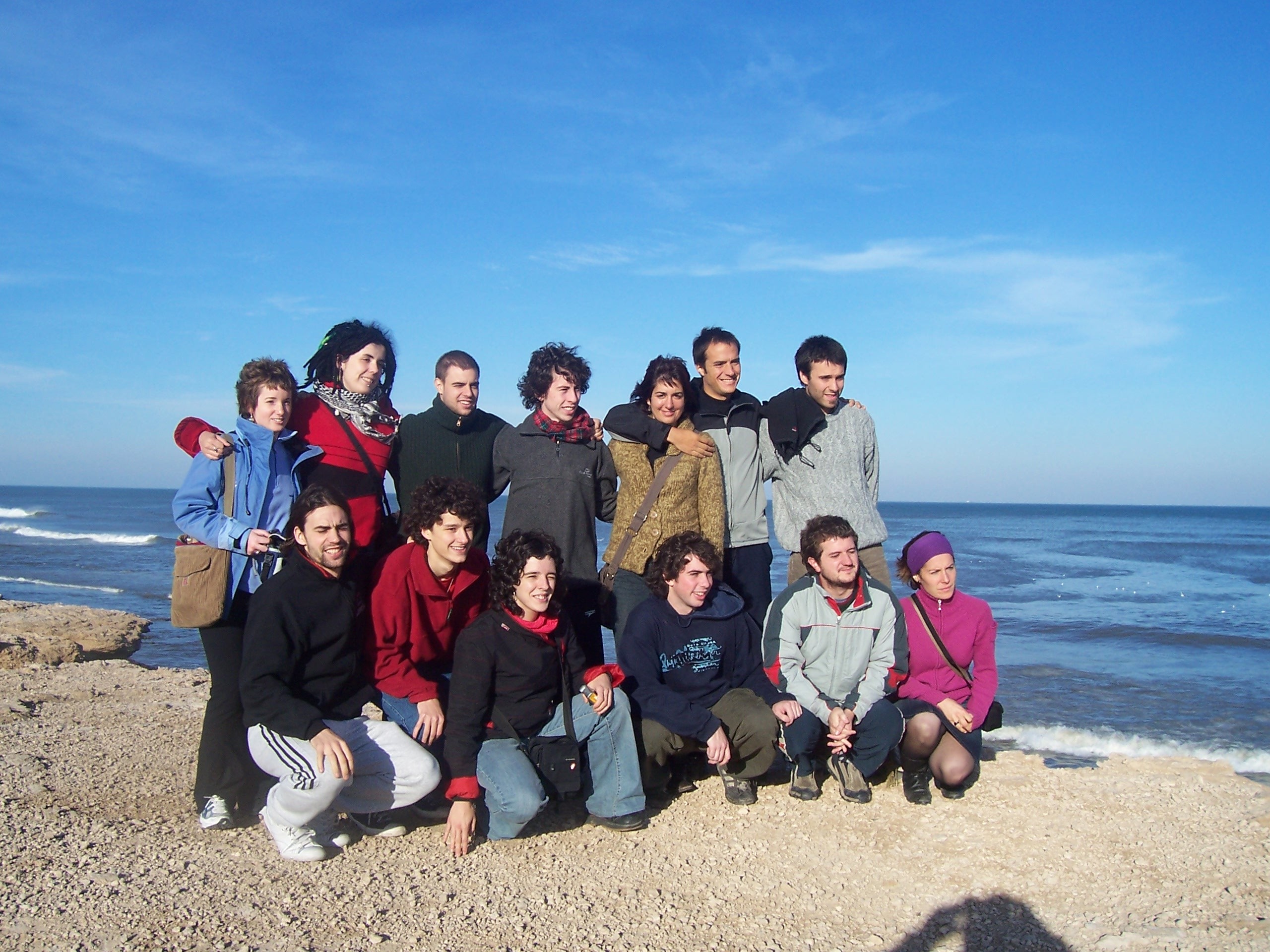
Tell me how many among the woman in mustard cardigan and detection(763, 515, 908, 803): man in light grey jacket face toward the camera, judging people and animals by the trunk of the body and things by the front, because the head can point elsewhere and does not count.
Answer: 2

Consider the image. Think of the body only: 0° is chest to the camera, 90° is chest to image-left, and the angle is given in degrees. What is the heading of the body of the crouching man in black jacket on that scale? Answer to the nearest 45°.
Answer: approximately 315°

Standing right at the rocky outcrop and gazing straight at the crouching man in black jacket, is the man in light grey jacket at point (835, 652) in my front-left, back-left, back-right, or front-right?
front-left

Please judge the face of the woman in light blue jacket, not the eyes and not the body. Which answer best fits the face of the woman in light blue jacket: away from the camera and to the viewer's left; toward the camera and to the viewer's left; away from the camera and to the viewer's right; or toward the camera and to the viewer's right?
toward the camera and to the viewer's right

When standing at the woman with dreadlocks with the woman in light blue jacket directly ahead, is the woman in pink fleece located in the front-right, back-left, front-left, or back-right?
back-left

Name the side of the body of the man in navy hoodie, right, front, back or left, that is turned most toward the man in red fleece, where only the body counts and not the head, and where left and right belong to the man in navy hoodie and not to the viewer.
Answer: right

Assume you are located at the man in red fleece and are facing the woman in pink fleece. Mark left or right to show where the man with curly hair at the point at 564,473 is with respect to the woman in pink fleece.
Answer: left

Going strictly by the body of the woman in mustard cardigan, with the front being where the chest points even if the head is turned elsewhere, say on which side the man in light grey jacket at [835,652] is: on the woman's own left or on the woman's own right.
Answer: on the woman's own left

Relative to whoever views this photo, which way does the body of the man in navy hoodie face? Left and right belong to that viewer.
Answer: facing the viewer and to the right of the viewer

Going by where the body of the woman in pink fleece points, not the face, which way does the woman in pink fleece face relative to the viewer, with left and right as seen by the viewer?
facing the viewer

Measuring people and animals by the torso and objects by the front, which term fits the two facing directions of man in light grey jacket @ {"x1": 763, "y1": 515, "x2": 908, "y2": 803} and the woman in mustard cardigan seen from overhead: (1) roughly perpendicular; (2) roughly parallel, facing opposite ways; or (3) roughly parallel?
roughly parallel

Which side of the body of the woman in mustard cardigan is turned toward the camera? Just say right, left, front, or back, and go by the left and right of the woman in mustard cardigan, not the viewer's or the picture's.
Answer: front

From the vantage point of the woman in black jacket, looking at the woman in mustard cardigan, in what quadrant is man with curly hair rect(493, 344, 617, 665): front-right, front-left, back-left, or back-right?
front-left
